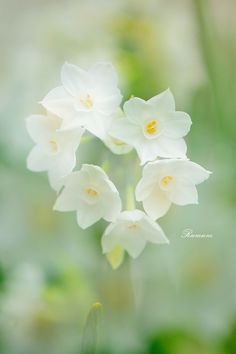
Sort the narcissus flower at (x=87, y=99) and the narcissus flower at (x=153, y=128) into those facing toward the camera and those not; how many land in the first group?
2

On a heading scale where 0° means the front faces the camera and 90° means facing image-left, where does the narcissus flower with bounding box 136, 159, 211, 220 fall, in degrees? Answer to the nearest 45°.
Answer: approximately 0°

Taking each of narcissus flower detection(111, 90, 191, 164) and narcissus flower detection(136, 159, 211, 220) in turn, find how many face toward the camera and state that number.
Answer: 2

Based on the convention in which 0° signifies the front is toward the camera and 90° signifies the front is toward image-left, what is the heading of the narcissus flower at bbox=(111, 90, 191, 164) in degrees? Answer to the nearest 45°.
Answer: approximately 0°

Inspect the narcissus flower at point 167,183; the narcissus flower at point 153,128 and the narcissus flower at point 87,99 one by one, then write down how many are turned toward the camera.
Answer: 3
